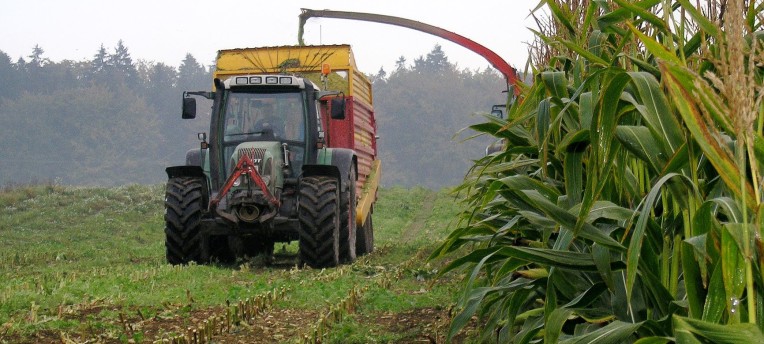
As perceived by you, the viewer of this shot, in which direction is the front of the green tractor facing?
facing the viewer
